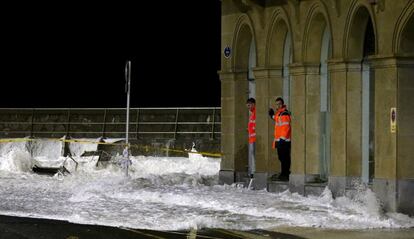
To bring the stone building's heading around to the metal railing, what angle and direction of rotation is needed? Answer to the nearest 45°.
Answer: approximately 90° to its right

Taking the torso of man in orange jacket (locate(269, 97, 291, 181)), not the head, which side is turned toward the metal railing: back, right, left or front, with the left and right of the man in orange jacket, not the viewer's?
right

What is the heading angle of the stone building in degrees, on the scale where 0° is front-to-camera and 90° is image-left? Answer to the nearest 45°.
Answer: approximately 45°

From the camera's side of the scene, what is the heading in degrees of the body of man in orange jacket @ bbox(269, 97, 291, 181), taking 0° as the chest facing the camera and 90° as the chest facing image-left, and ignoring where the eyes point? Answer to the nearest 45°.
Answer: approximately 45°

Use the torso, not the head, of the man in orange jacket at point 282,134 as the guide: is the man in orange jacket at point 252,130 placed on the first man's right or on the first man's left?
on the first man's right
